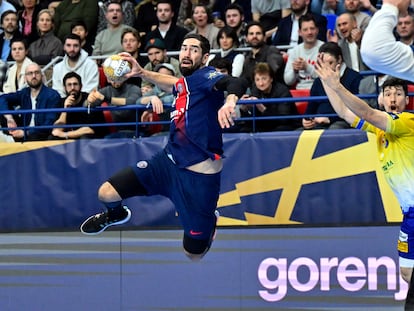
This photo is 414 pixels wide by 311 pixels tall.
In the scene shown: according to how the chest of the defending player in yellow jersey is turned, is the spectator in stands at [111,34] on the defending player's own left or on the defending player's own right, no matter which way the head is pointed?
on the defending player's own right

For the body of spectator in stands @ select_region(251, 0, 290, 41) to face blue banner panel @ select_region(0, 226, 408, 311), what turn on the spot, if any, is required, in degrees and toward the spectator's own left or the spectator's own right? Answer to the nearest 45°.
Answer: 0° — they already face it

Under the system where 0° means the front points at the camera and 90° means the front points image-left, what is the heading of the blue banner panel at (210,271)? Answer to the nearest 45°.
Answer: approximately 0°

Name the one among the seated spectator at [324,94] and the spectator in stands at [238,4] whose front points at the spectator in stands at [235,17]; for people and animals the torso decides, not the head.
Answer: the spectator in stands at [238,4]

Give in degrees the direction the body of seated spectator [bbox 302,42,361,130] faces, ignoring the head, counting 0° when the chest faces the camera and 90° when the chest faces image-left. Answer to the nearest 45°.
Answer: approximately 45°

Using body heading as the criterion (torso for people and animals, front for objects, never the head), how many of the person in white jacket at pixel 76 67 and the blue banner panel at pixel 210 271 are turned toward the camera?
2

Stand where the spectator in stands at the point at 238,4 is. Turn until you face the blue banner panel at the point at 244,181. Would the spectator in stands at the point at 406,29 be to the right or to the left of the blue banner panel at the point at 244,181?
left

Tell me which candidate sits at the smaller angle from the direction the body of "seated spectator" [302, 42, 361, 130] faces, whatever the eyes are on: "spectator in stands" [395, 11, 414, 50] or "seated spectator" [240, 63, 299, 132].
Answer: the seated spectator
